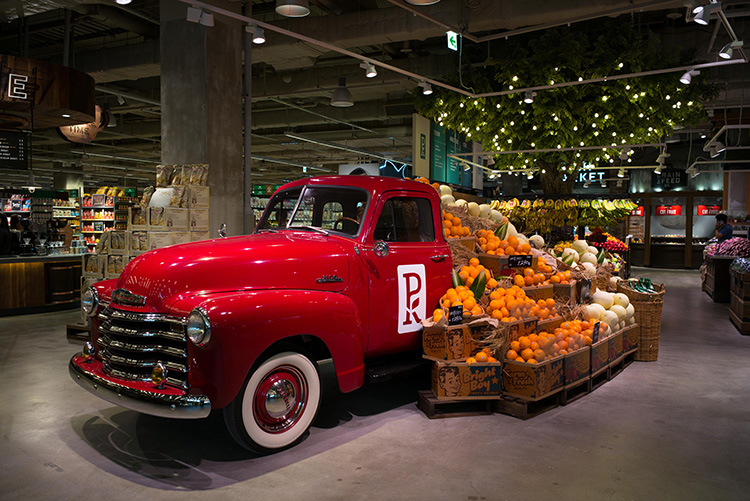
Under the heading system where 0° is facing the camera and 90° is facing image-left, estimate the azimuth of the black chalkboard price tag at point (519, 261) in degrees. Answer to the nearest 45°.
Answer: approximately 0°

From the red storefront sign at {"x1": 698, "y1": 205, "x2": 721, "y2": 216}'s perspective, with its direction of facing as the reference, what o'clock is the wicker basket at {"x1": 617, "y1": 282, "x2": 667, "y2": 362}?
The wicker basket is roughly at 12 o'clock from the red storefront sign.

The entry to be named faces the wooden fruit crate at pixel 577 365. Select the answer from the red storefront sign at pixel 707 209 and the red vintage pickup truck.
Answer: the red storefront sign

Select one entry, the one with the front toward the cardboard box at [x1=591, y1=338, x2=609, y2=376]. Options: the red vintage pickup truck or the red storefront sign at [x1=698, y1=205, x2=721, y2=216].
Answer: the red storefront sign

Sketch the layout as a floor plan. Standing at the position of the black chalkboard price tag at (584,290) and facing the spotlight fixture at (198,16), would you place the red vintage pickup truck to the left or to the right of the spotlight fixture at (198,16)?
left

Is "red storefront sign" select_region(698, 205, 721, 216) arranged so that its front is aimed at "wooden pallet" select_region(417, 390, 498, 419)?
yes
